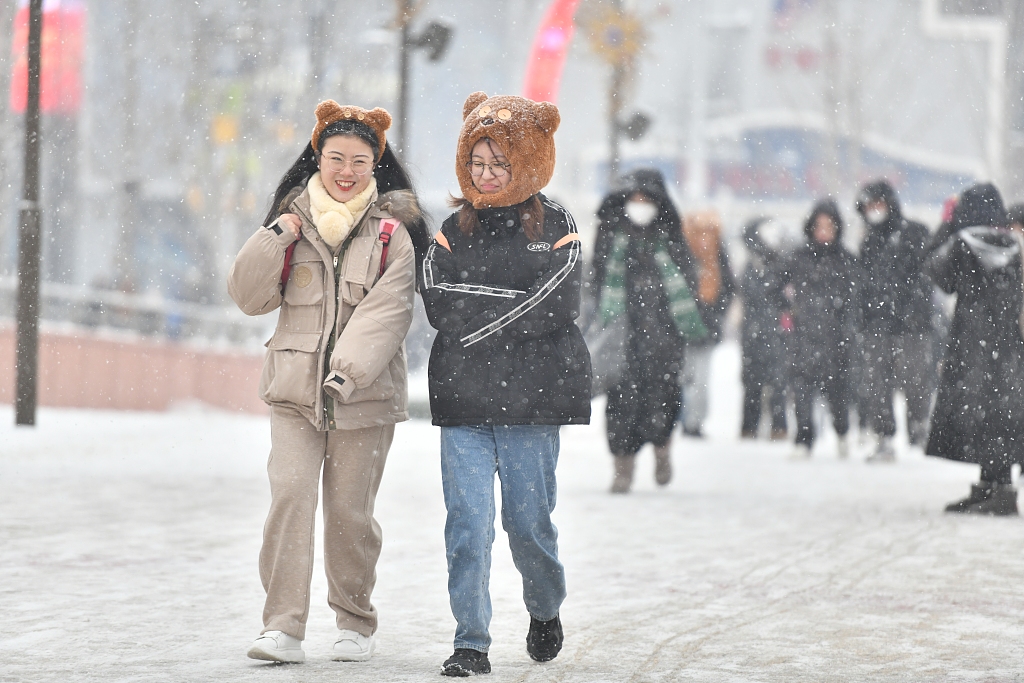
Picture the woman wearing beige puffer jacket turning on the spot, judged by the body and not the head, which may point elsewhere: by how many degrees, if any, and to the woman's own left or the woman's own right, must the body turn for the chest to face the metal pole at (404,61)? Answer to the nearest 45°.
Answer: approximately 180°

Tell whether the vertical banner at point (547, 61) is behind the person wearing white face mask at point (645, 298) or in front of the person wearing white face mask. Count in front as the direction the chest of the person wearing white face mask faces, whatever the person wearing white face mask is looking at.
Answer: behind

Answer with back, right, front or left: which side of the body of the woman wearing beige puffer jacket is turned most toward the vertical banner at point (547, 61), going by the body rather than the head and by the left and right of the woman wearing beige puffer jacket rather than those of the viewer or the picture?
back

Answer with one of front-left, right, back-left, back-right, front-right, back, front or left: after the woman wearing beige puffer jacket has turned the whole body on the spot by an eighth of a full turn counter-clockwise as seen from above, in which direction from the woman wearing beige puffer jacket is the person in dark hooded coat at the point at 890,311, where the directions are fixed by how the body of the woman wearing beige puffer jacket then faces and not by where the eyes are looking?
left

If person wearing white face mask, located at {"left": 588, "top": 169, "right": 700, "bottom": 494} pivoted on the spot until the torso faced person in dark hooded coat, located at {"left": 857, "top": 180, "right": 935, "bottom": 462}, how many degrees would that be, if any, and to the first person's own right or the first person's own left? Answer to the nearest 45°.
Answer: approximately 135° to the first person's own left

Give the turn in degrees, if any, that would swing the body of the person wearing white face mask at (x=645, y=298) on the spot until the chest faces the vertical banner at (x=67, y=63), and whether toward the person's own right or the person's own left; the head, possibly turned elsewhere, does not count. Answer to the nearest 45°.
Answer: approximately 135° to the person's own right

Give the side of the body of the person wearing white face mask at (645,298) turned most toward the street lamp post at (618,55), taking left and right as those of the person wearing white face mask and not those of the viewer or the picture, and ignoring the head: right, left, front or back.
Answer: back

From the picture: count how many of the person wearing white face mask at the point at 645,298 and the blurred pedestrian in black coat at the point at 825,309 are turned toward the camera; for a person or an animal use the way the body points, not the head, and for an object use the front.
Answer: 2
